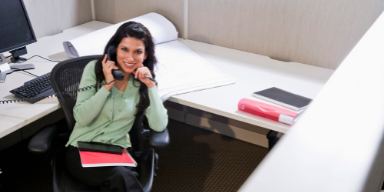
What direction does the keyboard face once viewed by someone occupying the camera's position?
facing the viewer and to the right of the viewer

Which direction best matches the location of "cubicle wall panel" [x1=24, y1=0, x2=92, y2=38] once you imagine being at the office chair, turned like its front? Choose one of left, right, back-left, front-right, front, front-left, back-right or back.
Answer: back

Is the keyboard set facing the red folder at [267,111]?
yes

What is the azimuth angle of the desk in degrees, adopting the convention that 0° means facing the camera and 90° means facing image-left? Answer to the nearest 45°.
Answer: approximately 0°
